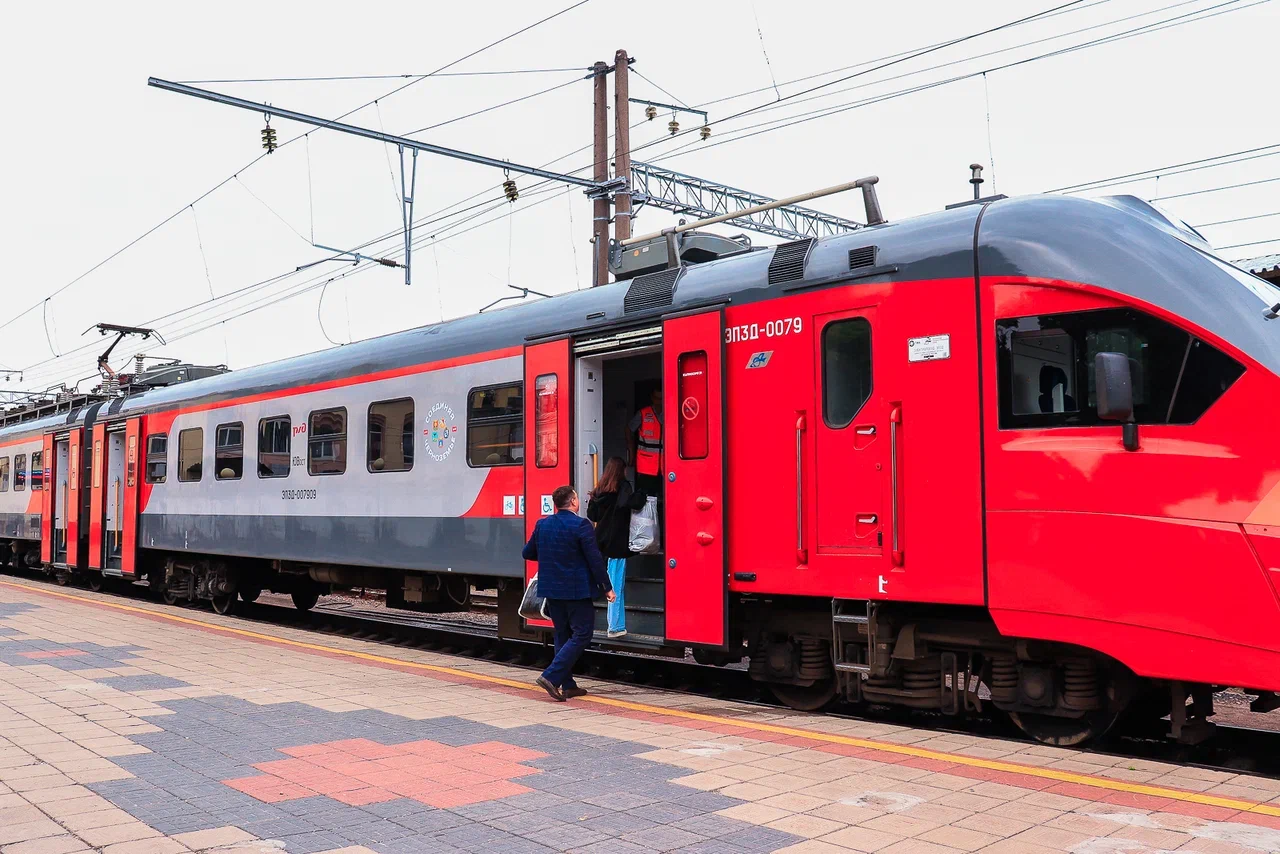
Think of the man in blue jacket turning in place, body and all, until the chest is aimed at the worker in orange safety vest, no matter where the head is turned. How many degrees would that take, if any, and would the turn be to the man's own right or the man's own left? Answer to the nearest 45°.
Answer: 0° — they already face them

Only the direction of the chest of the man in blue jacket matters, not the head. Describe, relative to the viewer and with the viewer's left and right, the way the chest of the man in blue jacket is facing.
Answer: facing away from the viewer and to the right of the viewer

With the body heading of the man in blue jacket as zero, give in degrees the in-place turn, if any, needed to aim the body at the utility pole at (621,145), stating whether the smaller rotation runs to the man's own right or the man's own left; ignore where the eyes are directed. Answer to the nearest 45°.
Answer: approximately 45° to the man's own left

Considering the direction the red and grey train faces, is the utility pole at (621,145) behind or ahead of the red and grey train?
behind

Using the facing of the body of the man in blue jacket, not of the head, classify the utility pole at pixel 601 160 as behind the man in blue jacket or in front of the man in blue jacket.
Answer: in front

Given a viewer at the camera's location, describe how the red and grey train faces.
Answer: facing the viewer and to the right of the viewer

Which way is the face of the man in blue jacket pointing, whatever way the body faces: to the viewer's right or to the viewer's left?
to the viewer's right

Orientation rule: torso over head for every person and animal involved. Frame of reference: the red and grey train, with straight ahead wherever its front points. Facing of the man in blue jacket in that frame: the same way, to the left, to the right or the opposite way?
to the left

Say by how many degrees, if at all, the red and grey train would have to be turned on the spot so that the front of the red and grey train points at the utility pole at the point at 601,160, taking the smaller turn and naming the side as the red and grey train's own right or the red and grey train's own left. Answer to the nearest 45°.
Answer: approximately 135° to the red and grey train's own left
